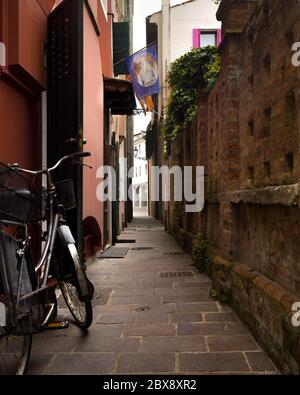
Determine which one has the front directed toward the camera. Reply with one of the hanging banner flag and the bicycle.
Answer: the hanging banner flag

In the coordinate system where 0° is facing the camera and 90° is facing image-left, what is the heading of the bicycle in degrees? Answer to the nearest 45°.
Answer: approximately 225°

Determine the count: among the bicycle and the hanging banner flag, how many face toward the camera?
1

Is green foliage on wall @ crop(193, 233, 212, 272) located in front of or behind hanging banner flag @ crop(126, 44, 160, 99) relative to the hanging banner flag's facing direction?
in front

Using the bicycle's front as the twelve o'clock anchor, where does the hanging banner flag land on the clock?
The hanging banner flag is roughly at 11 o'clock from the bicycle.

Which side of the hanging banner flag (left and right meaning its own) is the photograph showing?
front
